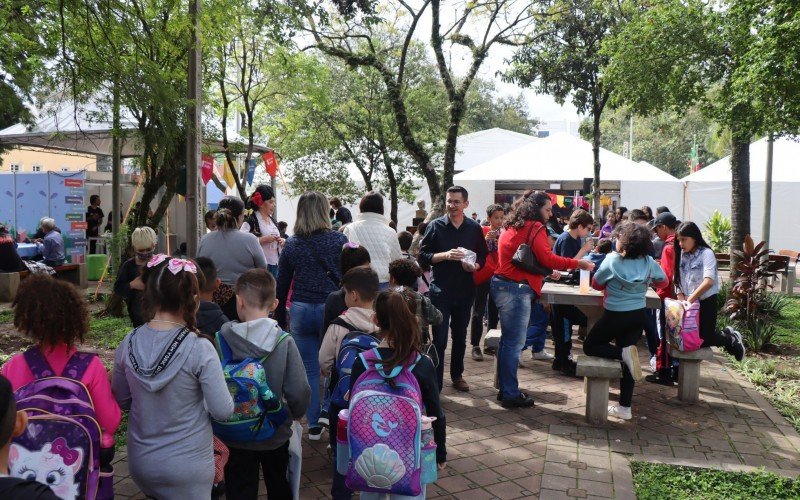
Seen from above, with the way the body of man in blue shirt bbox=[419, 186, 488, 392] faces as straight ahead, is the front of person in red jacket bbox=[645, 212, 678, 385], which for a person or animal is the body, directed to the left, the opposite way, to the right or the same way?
to the right

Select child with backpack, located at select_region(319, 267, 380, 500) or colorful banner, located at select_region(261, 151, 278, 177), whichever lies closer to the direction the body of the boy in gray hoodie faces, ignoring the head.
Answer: the colorful banner

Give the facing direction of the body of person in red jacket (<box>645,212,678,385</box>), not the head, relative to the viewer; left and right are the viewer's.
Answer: facing to the left of the viewer

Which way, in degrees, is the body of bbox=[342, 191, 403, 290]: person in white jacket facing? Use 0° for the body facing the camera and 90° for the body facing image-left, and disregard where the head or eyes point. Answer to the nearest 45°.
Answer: approximately 180°

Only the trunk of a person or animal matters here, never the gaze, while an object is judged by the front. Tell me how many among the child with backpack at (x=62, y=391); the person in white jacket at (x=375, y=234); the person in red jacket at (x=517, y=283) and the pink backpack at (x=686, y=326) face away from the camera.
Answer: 2

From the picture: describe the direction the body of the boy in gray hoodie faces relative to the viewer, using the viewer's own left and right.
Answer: facing away from the viewer

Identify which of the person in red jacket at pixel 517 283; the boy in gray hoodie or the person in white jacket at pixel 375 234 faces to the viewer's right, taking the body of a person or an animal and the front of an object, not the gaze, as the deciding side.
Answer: the person in red jacket

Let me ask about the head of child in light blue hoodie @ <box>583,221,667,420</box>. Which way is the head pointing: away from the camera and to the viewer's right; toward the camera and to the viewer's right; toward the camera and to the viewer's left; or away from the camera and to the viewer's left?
away from the camera and to the viewer's left

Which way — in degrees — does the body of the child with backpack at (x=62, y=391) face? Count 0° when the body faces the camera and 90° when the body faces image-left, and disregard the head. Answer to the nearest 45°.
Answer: approximately 180°

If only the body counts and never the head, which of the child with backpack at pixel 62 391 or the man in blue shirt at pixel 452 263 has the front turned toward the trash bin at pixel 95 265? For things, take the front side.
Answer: the child with backpack
